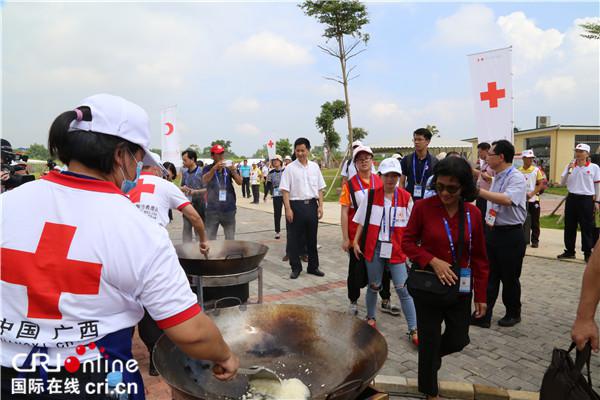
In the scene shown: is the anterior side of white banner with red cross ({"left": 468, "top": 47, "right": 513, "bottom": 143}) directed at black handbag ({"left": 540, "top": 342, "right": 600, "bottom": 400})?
yes

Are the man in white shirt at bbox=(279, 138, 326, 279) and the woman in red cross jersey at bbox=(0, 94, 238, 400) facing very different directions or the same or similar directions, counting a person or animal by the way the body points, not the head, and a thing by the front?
very different directions

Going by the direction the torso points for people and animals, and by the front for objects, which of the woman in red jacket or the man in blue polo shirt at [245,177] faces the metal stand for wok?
the man in blue polo shirt

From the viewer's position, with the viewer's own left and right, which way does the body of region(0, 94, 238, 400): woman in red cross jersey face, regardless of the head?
facing away from the viewer and to the right of the viewer

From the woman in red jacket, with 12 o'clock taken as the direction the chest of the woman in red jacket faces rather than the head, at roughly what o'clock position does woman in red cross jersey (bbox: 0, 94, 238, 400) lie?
The woman in red cross jersey is roughly at 1 o'clock from the woman in red jacket.

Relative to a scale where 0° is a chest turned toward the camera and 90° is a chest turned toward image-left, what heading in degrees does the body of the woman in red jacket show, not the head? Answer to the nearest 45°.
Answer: approximately 0°

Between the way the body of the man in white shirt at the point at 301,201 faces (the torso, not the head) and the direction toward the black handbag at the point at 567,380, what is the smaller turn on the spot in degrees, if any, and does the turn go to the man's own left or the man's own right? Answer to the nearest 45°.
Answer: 0° — they already face it
